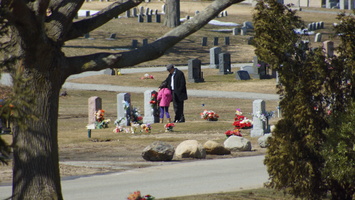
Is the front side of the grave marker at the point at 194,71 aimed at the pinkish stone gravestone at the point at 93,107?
no

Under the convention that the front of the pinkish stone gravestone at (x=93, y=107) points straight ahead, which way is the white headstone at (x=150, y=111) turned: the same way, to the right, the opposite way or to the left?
the same way

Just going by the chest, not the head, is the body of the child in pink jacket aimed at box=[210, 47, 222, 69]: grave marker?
no

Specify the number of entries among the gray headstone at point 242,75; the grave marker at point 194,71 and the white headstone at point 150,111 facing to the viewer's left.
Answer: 0

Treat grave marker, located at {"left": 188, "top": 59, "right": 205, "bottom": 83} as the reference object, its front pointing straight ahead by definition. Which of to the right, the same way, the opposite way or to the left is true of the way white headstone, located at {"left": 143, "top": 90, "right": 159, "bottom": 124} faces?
the same way

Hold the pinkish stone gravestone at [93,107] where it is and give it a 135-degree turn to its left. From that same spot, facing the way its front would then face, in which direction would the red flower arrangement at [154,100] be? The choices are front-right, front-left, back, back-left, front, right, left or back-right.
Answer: right

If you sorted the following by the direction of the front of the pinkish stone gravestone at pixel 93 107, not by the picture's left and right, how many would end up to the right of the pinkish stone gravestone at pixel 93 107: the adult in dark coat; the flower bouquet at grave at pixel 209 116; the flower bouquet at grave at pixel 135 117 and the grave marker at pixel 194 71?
0

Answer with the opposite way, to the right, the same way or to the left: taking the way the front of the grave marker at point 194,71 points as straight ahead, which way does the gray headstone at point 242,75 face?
the same way

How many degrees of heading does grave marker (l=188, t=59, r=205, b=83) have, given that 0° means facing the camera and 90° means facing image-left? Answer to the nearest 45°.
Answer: approximately 315°

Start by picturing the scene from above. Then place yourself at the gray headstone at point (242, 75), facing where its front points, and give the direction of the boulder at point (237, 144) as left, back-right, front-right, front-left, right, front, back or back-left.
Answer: front-right

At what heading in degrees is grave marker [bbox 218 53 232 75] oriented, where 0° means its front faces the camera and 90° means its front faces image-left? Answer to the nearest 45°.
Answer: approximately 315°

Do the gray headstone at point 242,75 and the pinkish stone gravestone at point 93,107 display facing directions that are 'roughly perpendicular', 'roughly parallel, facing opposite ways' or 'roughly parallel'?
roughly parallel

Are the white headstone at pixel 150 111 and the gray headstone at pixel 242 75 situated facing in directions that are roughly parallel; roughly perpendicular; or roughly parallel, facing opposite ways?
roughly parallel

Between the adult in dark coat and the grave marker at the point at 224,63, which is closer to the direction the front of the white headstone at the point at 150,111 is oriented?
the adult in dark coat

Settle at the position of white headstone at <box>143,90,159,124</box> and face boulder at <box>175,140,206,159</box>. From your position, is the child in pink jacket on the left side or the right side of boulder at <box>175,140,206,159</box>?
left

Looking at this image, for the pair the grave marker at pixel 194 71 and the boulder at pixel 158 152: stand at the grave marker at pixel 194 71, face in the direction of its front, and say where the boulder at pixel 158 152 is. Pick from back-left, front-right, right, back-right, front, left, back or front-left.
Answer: front-right

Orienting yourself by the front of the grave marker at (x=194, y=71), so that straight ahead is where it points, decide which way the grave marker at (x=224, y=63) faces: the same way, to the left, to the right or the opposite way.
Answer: the same way

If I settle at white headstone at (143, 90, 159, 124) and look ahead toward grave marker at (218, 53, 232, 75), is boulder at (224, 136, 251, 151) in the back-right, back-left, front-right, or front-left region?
back-right

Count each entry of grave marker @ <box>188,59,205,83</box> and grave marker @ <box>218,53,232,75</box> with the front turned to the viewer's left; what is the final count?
0
